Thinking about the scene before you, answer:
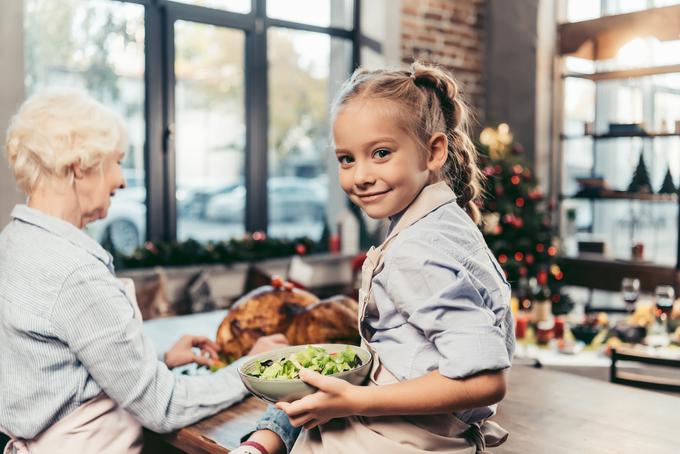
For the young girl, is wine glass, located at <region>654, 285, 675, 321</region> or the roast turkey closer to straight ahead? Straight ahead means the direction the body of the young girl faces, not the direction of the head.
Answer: the roast turkey

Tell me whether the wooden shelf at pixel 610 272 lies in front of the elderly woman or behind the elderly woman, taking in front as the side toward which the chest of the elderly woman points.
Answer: in front

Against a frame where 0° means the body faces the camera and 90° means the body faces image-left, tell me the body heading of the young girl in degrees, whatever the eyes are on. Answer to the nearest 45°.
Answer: approximately 90°

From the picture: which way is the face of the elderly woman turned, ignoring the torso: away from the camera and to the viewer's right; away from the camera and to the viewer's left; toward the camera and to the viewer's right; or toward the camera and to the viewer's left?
away from the camera and to the viewer's right

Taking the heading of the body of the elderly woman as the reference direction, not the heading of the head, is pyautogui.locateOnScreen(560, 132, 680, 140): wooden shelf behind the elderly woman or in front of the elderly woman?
in front

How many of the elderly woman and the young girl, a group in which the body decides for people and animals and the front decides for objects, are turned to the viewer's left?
1

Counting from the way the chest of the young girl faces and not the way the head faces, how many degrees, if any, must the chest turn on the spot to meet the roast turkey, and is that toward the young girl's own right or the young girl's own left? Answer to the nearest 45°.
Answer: approximately 90° to the young girl's own right

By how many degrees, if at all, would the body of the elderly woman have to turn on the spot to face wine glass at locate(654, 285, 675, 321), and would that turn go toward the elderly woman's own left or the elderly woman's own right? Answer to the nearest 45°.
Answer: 0° — they already face it

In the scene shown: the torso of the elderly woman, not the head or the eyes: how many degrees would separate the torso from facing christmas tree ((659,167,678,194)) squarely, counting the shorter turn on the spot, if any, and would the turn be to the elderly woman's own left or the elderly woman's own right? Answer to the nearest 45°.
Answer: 0° — they already face it

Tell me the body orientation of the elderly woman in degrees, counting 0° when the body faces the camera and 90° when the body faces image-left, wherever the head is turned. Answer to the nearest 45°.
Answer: approximately 225°

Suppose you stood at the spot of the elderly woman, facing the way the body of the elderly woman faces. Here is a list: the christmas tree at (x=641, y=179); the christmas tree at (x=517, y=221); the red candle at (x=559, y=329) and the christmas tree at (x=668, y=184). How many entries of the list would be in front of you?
4

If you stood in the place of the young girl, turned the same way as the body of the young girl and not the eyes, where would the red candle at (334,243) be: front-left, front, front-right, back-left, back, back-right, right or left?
right
